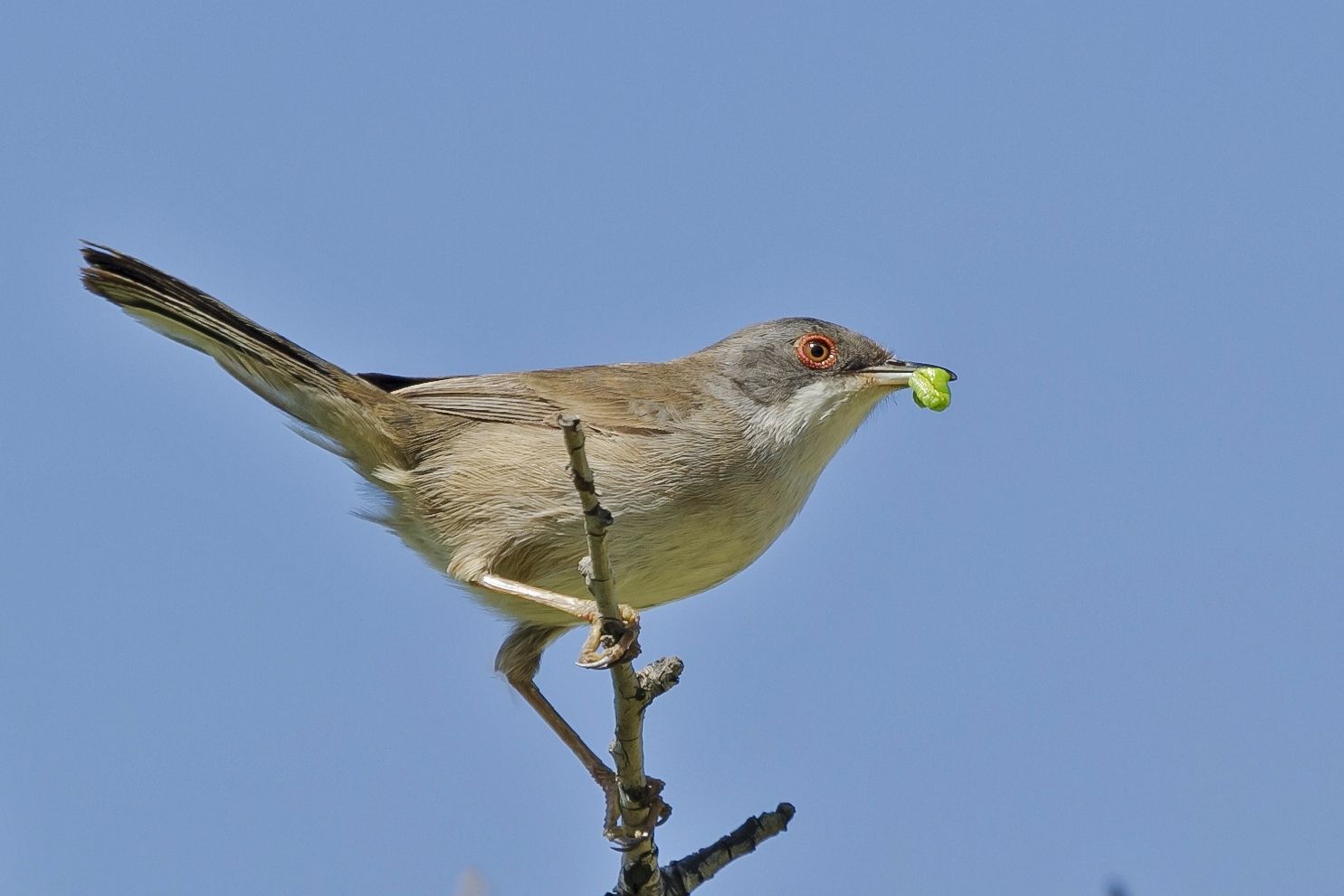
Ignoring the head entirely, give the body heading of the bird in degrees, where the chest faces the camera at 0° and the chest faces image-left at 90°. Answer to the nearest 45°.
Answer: approximately 270°
